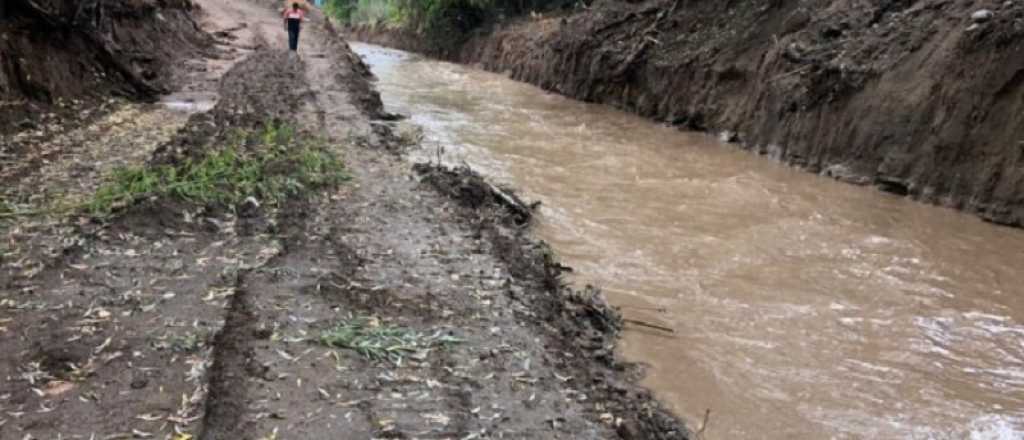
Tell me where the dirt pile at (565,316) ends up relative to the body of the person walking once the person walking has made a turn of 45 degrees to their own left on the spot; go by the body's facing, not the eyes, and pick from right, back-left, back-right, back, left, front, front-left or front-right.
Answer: back-left

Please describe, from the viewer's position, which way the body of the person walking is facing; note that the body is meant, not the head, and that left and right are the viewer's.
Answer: facing away from the viewer

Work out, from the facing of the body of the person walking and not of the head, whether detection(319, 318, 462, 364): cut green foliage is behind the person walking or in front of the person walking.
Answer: behind

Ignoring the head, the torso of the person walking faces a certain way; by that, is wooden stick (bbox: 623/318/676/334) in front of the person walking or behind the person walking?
behind
